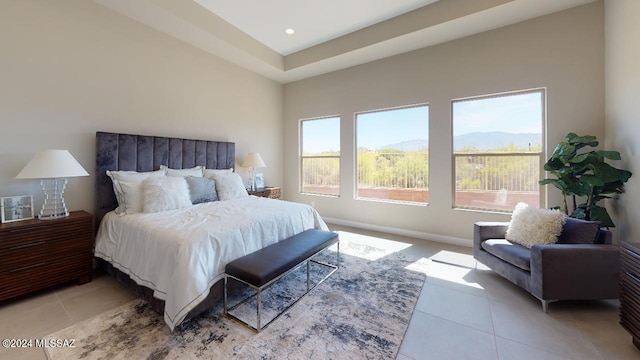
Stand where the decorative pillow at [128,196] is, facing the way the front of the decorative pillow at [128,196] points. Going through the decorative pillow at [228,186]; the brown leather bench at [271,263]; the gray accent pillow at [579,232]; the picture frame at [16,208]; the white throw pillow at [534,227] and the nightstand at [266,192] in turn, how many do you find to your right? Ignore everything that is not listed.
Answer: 1

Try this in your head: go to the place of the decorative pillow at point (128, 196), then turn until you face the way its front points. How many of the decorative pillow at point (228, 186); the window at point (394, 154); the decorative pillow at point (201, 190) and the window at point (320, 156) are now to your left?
4

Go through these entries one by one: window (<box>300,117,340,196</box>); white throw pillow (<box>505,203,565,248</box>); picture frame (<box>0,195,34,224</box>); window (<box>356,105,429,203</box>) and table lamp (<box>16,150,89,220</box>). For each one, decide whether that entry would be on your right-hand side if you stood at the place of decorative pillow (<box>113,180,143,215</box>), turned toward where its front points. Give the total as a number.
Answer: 2

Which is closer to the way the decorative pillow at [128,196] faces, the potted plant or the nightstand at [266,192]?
the potted plant

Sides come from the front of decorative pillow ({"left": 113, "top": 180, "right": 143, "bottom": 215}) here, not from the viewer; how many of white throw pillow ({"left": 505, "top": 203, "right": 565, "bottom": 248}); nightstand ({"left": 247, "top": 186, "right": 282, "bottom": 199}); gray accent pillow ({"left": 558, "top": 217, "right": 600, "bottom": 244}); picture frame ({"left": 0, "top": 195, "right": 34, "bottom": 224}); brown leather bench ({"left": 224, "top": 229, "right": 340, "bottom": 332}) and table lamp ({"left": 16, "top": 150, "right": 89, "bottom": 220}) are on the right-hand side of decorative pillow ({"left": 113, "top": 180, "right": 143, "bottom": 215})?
2

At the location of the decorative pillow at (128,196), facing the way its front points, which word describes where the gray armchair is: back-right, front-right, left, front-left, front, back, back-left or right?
front-left

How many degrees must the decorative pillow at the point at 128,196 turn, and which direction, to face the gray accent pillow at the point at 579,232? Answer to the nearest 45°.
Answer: approximately 45° to its left

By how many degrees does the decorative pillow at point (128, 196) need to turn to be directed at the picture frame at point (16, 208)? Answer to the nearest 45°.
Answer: approximately 90° to its right

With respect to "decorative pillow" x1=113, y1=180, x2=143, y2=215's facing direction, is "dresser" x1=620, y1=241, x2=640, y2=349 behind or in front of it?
in front

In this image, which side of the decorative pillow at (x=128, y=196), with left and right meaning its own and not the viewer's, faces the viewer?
front

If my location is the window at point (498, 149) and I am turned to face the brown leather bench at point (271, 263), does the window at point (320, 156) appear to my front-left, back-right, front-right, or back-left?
front-right

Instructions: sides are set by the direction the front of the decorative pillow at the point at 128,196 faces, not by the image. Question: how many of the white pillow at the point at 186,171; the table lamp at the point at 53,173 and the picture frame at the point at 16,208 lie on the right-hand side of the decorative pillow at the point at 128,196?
2

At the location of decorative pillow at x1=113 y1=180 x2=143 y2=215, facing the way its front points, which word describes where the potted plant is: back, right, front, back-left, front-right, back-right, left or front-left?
front-left

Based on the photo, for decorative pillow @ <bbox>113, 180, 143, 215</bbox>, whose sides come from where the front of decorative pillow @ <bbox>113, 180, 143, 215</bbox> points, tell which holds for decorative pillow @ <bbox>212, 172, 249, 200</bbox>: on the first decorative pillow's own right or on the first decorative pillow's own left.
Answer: on the first decorative pillow's own left

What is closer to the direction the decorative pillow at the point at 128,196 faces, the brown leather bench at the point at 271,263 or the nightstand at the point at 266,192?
the brown leather bench

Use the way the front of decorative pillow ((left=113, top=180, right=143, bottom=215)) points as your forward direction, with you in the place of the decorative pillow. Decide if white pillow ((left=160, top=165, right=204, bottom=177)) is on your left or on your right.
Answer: on your left

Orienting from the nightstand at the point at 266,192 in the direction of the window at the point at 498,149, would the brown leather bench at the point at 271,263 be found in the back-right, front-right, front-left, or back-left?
front-right
